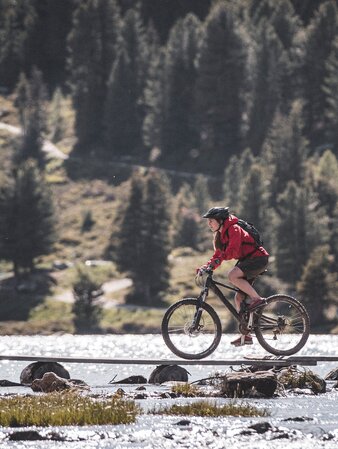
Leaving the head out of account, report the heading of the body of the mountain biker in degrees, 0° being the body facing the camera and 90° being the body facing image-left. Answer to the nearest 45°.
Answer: approximately 90°

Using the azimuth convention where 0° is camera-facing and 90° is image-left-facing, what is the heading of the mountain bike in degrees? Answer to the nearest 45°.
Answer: approximately 90°

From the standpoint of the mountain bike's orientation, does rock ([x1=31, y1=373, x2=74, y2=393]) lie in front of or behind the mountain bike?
in front

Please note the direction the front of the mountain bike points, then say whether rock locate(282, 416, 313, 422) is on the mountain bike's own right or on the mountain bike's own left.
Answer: on the mountain bike's own left

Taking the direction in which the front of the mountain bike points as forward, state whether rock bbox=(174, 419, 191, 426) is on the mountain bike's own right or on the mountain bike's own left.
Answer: on the mountain bike's own left

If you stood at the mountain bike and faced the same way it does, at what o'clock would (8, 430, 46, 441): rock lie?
The rock is roughly at 10 o'clock from the mountain bike.
